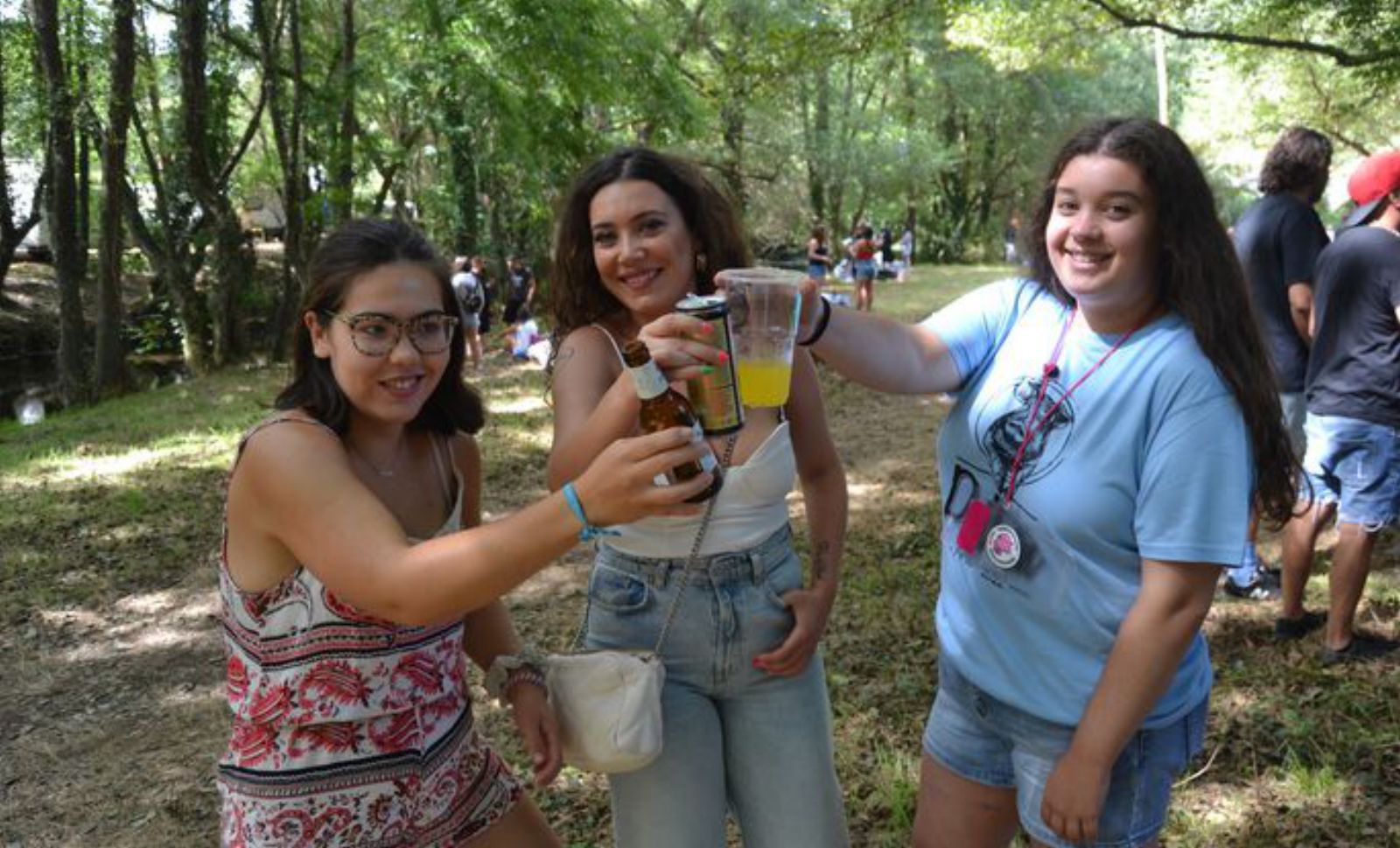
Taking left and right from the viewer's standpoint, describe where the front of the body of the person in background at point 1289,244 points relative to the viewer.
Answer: facing away from the viewer and to the right of the viewer

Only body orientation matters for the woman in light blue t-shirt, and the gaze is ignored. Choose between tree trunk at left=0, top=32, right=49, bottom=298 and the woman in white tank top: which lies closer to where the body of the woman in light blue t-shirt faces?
the woman in white tank top

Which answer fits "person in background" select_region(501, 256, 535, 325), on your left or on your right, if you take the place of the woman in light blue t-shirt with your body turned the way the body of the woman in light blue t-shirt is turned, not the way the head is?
on your right

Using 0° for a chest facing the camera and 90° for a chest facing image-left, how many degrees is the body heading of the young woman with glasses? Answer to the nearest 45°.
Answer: approximately 315°

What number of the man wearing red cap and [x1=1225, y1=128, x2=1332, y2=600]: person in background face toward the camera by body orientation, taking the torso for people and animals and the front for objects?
0

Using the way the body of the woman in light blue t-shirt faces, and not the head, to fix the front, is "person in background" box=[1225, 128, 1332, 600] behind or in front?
behind

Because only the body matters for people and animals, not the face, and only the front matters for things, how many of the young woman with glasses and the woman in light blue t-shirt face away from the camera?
0
